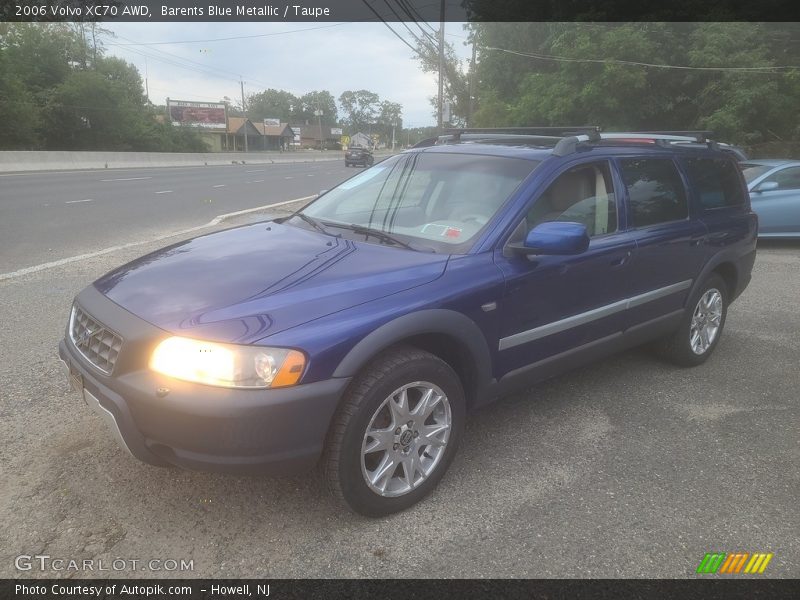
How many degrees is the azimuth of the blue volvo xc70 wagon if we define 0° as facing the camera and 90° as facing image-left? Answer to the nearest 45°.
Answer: approximately 45°

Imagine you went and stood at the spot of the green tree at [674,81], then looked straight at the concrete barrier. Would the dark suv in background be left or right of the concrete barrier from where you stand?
right

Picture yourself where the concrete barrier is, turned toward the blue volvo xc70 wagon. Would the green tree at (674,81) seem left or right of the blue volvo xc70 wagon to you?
left

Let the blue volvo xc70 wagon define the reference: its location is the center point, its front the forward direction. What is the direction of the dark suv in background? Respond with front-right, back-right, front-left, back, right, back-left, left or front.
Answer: back-right

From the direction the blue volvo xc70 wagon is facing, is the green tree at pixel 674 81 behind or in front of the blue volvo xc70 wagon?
behind

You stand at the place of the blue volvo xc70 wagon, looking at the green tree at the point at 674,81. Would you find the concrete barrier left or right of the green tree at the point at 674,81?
left

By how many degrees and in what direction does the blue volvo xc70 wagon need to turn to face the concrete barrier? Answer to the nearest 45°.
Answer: approximately 90° to its right
